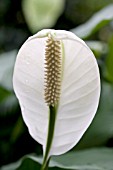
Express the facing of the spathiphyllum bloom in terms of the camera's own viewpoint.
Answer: facing the viewer

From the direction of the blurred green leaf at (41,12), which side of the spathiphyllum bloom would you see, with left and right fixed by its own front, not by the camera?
back
